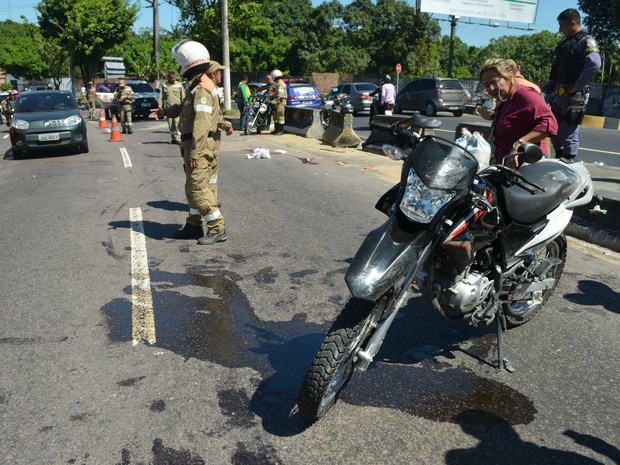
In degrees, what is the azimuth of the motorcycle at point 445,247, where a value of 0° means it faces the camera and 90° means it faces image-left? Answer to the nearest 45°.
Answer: approximately 45°

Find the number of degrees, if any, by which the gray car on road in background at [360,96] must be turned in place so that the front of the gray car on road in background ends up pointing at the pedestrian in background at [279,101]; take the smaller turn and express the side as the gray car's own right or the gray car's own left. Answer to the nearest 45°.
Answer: approximately 135° to the gray car's own left

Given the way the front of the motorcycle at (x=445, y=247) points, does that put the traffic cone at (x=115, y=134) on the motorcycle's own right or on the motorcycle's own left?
on the motorcycle's own right

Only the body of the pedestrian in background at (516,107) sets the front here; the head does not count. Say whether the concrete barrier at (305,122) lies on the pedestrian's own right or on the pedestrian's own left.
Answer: on the pedestrian's own right

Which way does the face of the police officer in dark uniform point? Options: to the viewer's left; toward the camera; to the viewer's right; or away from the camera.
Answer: to the viewer's left

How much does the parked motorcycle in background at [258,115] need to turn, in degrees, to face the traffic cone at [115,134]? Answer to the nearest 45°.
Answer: approximately 45° to its right

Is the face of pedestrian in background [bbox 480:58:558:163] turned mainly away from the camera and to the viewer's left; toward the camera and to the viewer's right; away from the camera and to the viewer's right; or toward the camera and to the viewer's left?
toward the camera and to the viewer's left
